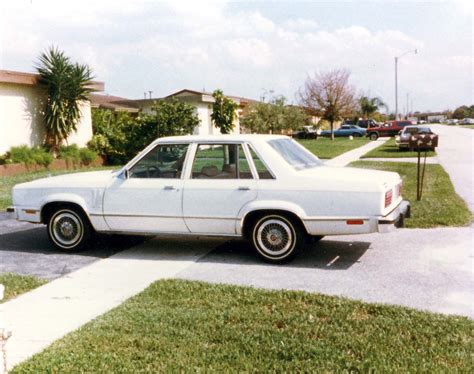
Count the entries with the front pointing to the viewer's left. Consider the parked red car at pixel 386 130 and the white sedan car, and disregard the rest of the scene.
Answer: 2

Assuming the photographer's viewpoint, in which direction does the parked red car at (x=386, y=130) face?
facing to the left of the viewer

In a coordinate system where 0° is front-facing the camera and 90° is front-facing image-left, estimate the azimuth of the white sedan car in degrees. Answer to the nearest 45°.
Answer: approximately 90°

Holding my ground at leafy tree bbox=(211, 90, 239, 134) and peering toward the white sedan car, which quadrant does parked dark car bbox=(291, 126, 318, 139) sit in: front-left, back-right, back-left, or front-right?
back-left
